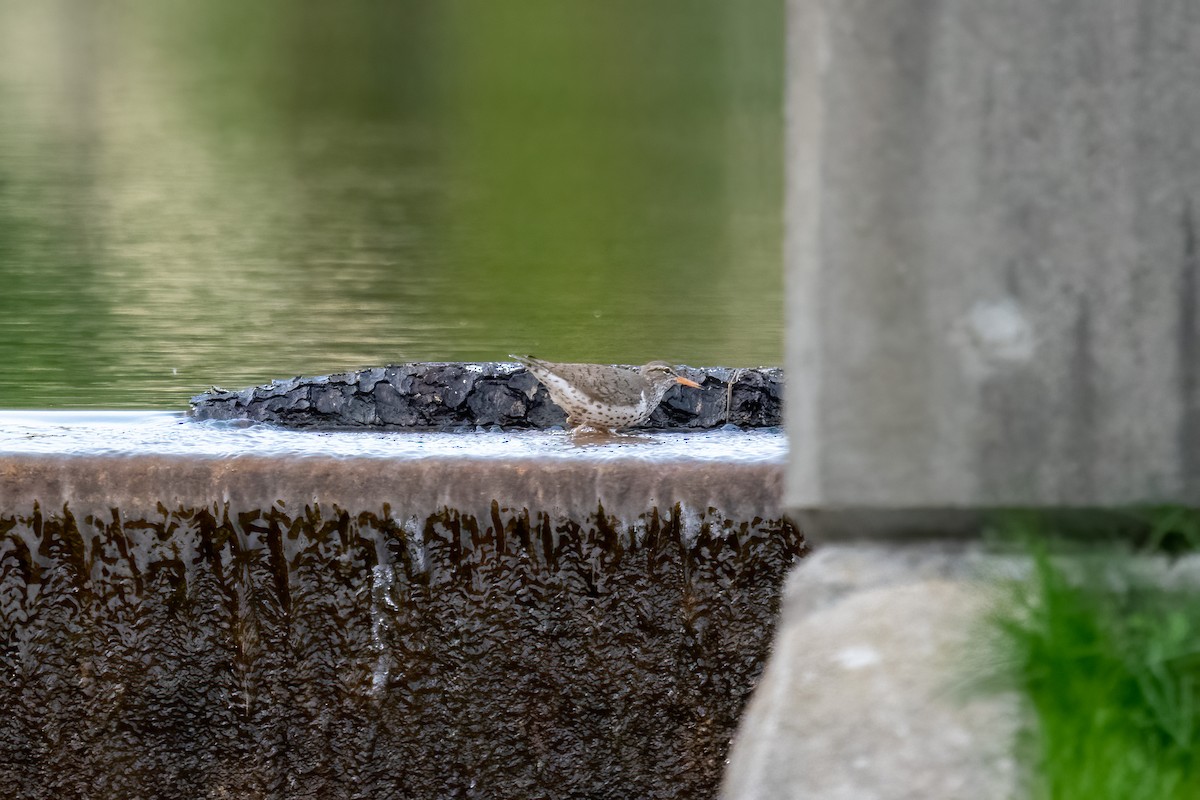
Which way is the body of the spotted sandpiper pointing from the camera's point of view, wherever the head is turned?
to the viewer's right

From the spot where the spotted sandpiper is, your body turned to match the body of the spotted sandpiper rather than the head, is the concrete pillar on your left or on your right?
on your right

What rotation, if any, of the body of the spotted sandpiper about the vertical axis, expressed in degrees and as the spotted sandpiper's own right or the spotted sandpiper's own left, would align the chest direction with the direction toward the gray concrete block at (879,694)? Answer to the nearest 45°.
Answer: approximately 90° to the spotted sandpiper's own right
